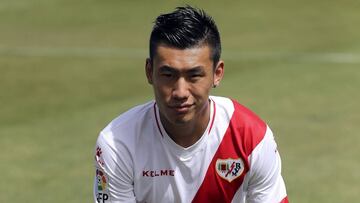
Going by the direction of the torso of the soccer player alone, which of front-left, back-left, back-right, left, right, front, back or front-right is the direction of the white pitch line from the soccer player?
back

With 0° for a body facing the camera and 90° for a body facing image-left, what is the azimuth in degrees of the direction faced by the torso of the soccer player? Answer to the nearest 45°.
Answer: approximately 0°
